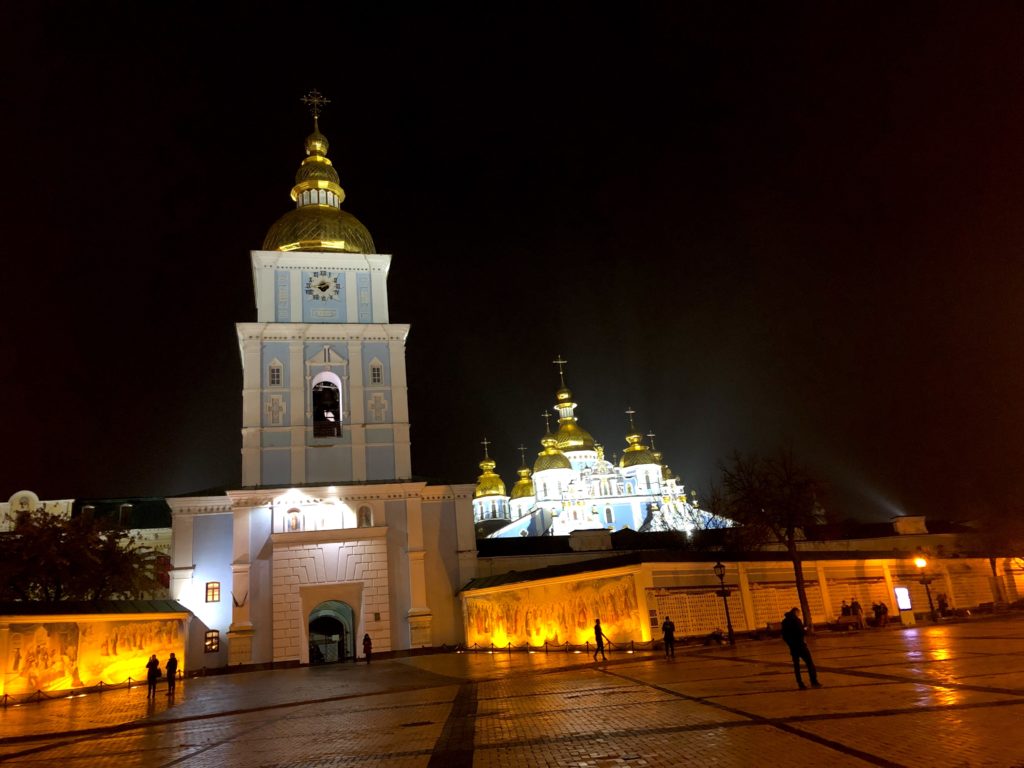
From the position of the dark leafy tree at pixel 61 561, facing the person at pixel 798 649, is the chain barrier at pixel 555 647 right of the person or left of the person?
left

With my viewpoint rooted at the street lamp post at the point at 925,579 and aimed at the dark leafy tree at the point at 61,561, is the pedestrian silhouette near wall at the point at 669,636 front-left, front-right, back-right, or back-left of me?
front-left

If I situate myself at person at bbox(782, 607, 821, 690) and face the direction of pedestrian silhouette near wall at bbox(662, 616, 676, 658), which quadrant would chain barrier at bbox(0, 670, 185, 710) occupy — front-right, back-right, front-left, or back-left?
front-left

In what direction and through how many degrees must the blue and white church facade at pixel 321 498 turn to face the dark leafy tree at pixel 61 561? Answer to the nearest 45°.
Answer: approximately 90° to its right

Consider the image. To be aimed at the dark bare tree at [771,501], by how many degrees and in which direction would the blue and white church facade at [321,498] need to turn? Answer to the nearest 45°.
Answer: approximately 90° to its left

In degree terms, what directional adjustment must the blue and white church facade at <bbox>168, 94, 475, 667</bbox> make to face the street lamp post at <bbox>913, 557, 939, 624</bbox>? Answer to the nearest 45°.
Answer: approximately 90° to its left

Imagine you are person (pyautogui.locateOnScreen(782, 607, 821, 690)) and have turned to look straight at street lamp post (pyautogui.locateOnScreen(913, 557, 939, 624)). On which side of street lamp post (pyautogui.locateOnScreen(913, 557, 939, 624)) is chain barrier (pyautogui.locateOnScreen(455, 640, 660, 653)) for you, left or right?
left

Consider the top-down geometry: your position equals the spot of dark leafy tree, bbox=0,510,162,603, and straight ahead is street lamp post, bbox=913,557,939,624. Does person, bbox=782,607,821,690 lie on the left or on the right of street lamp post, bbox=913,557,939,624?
right

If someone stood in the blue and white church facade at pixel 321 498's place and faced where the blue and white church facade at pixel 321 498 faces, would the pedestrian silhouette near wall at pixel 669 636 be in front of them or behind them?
in front

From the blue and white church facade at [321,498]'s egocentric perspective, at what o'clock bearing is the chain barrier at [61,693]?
The chain barrier is roughly at 1 o'clock from the blue and white church facade.

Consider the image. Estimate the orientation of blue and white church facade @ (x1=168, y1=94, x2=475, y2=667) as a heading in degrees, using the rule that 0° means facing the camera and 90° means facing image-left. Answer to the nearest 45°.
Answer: approximately 0°

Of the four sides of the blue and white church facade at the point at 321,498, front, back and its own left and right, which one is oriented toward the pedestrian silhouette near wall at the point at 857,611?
left

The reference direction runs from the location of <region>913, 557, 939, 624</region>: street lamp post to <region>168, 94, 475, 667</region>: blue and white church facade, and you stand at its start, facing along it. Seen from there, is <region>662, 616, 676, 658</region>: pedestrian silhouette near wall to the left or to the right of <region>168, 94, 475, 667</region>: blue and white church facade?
left

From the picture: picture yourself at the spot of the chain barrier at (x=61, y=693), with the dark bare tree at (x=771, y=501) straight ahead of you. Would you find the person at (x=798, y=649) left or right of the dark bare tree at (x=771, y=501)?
right

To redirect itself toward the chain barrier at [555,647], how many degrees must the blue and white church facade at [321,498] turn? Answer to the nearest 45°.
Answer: approximately 45° to its left

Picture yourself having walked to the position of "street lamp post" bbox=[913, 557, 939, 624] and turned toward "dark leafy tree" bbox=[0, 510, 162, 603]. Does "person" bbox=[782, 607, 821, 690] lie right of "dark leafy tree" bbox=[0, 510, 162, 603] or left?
left
